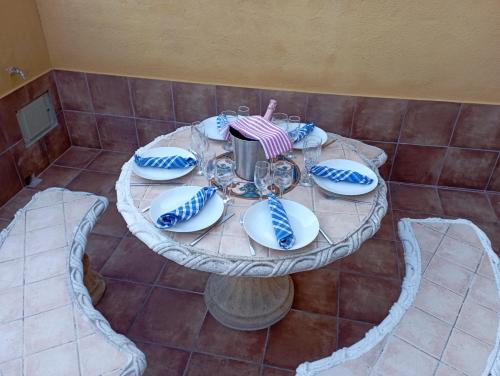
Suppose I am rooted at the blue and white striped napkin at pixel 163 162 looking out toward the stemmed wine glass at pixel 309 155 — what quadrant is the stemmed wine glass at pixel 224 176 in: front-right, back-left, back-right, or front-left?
front-right

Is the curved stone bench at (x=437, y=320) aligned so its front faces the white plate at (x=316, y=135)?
yes

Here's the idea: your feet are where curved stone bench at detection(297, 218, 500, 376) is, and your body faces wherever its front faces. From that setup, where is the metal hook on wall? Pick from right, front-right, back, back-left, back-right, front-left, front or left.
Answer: front-left

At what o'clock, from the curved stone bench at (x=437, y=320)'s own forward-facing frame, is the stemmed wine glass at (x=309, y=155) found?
The stemmed wine glass is roughly at 11 o'clock from the curved stone bench.

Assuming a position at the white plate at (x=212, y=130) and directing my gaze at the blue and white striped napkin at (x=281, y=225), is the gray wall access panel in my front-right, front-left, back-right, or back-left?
back-right

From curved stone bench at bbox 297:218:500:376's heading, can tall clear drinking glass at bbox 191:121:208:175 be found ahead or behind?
ahead

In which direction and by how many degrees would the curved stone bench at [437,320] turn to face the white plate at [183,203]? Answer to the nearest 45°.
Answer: approximately 45° to its left

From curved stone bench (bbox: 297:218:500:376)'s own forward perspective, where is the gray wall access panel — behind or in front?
in front

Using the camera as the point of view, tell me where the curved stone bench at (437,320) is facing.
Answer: facing away from the viewer and to the left of the viewer

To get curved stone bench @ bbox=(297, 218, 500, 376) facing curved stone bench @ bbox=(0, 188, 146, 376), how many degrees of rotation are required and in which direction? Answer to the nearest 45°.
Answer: approximately 90° to its left
